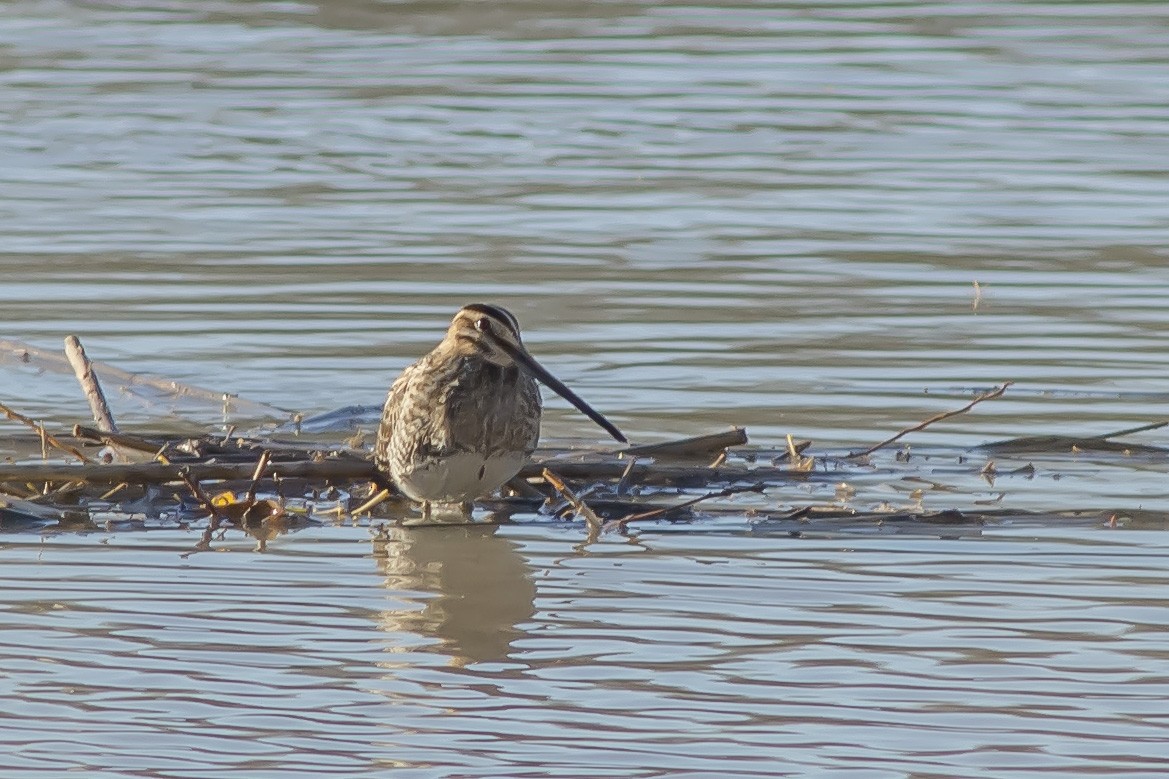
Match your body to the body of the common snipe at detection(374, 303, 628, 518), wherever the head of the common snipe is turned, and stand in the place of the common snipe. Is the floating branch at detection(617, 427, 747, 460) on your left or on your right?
on your left

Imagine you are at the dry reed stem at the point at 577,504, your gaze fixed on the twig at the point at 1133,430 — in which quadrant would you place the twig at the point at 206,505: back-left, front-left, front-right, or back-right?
back-left

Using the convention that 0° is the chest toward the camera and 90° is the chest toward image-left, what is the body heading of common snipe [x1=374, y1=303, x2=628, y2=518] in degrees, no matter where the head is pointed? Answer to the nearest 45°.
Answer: approximately 315°

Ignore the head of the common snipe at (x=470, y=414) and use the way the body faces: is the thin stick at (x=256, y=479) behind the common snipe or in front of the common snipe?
behind

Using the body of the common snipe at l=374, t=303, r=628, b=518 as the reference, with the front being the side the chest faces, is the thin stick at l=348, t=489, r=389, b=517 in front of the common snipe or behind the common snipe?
behind

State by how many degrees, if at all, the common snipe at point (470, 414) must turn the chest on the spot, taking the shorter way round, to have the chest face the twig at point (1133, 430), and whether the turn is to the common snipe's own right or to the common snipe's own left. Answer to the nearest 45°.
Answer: approximately 45° to the common snipe's own left
